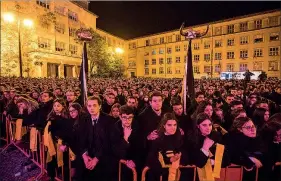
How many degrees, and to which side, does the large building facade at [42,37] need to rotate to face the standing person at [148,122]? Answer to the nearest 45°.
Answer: approximately 45° to its right

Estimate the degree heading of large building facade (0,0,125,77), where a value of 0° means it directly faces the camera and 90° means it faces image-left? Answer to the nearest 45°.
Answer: approximately 315°

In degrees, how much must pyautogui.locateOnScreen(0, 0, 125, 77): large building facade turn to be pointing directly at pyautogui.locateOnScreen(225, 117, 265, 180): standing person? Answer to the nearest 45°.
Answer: approximately 45° to its right

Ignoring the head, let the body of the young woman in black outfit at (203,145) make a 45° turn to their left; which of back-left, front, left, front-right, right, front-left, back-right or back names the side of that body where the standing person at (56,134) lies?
back

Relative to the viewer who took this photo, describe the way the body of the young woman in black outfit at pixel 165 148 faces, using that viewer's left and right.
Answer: facing the viewer and to the right of the viewer

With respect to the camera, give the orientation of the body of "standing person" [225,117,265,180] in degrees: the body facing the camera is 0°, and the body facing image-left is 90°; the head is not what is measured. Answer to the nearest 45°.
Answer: approximately 315°

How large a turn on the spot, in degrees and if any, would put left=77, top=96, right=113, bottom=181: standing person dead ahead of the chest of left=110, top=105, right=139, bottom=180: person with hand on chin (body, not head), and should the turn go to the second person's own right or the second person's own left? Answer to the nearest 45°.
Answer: approximately 90° to the second person's own right

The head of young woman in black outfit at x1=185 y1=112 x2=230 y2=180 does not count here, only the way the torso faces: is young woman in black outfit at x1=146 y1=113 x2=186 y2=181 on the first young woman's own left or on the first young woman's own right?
on the first young woman's own right

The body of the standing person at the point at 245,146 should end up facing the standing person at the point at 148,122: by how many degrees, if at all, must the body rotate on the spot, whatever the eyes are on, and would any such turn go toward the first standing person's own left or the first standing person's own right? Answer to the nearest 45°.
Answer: approximately 135° to the first standing person's own right

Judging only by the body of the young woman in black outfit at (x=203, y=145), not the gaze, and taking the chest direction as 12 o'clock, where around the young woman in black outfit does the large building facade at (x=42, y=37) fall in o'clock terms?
The large building facade is roughly at 6 o'clock from the young woman in black outfit.
